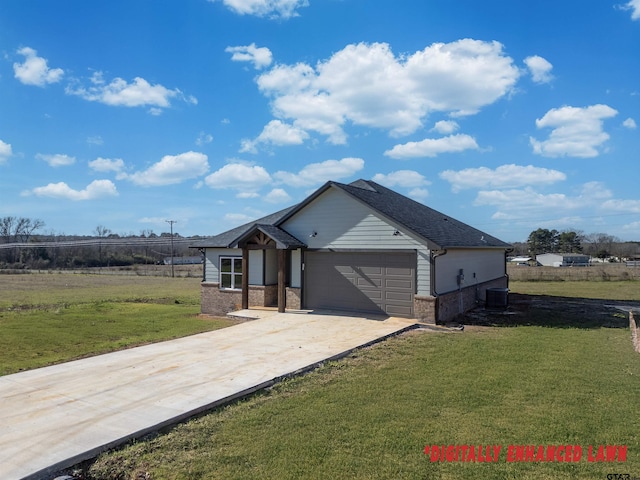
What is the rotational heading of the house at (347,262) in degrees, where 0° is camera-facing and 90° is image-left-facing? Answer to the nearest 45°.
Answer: approximately 45°
